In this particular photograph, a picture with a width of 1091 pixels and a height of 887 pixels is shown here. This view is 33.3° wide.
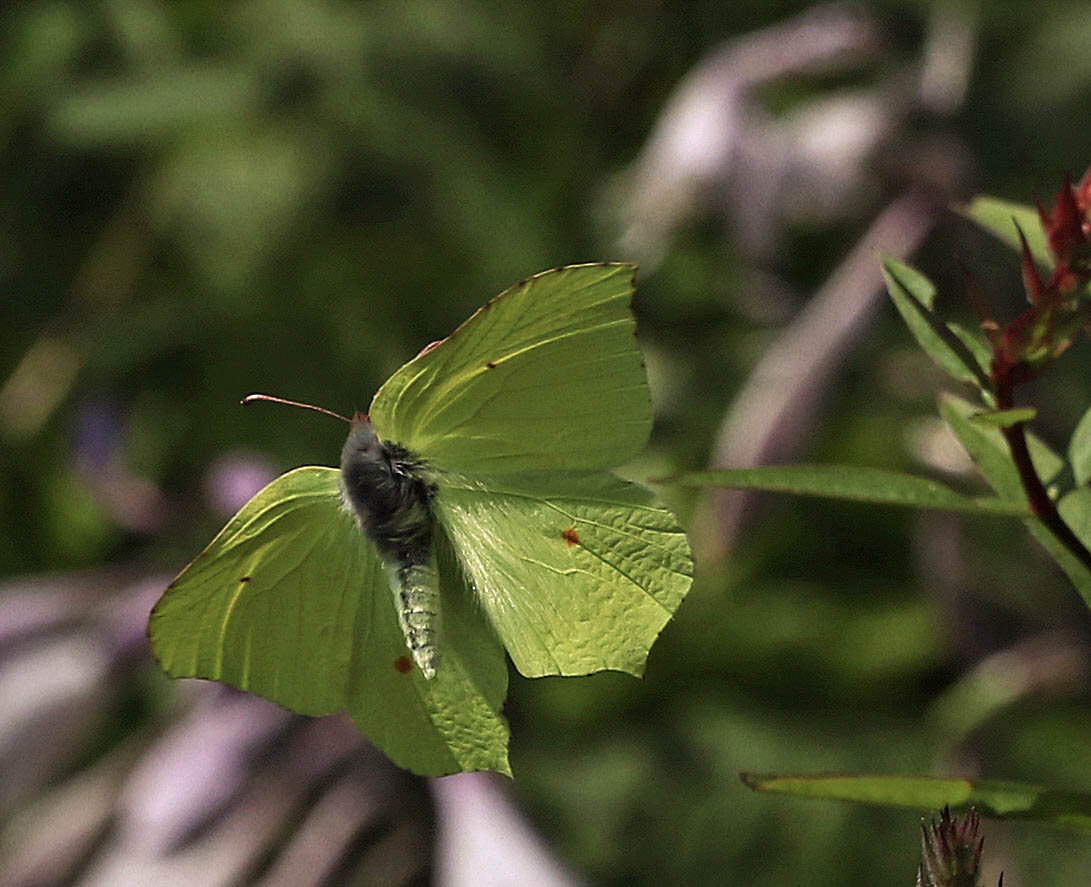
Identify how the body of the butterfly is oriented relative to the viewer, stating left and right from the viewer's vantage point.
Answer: facing away from the viewer and to the left of the viewer
